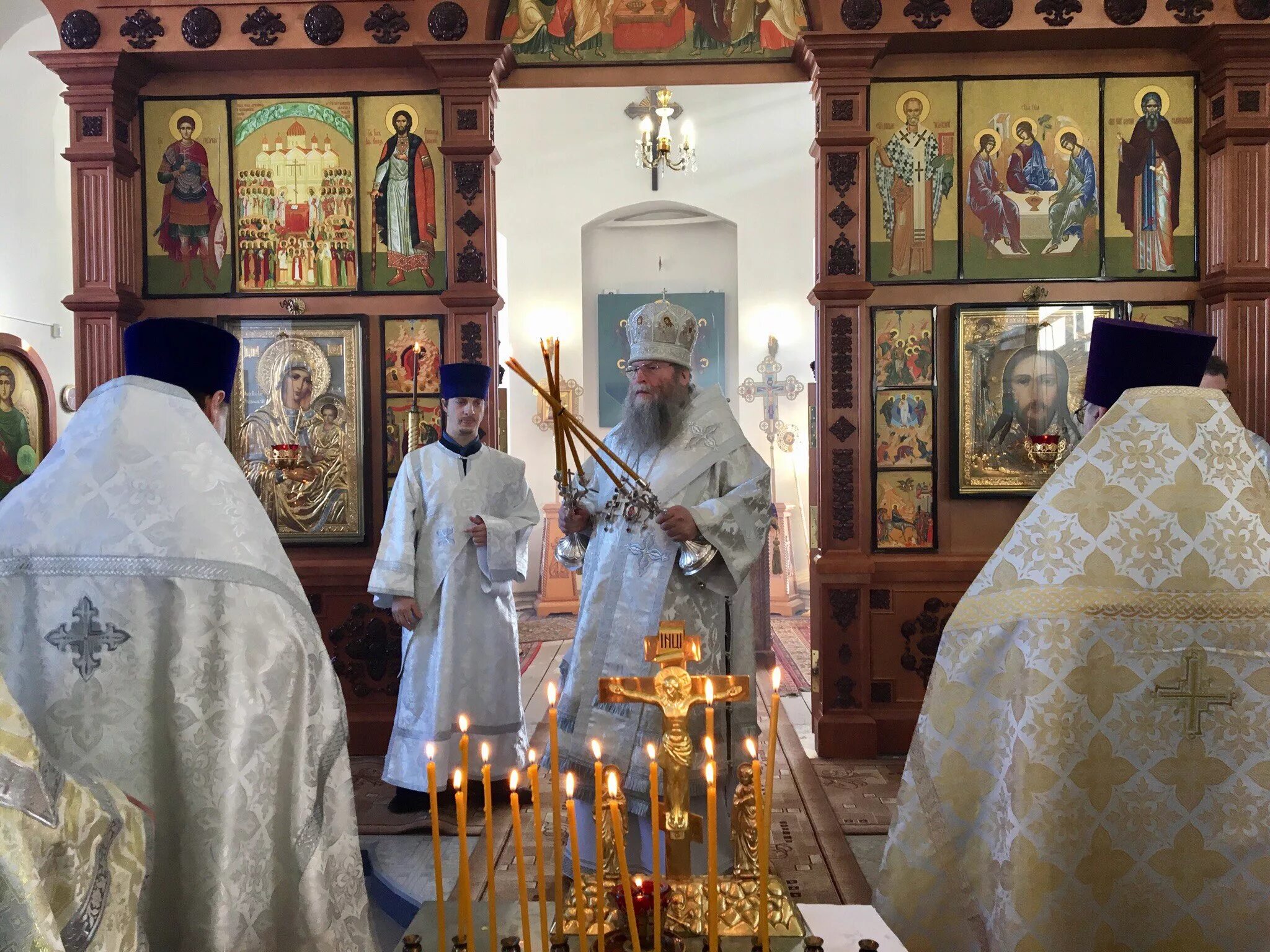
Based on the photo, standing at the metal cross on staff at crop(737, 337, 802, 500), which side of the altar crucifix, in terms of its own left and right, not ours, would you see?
back

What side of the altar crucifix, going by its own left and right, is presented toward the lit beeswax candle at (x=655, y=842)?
front

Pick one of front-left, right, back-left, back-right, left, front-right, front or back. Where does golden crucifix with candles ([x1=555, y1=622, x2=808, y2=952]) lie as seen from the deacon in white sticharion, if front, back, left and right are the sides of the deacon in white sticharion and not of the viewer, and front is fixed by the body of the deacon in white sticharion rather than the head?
front

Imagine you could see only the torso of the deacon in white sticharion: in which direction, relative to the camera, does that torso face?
toward the camera

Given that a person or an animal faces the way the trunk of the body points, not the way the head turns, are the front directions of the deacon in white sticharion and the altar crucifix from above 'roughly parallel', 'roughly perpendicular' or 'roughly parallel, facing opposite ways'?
roughly parallel

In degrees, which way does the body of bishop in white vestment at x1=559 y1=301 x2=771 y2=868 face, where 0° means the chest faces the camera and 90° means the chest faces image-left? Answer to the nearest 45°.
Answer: approximately 45°

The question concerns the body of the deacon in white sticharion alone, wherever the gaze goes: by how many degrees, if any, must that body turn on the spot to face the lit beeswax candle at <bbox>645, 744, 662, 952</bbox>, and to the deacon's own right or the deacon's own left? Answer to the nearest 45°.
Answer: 0° — they already face it

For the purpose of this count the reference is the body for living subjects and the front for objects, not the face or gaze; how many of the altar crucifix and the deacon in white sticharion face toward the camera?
2

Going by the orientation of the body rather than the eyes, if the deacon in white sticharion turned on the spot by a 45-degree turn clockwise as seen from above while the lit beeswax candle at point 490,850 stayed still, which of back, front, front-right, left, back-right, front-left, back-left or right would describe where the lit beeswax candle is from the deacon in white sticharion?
front-left

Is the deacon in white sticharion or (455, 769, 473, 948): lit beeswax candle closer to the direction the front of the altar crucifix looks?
the lit beeswax candle

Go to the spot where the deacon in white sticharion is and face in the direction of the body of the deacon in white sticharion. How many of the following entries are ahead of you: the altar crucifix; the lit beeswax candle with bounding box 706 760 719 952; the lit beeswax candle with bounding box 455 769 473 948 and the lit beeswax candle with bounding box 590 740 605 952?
4

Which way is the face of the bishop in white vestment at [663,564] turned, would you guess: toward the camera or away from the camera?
toward the camera

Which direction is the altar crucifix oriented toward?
toward the camera
